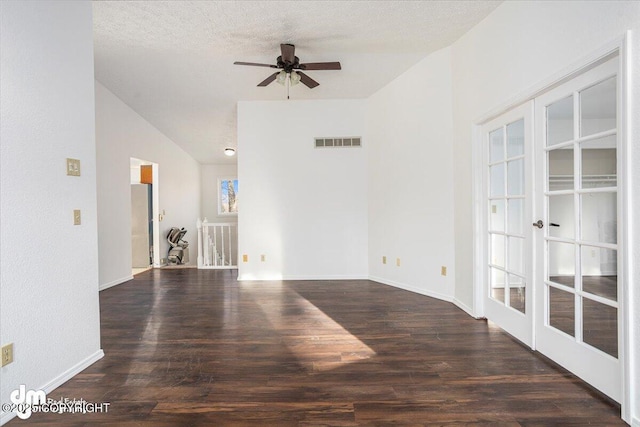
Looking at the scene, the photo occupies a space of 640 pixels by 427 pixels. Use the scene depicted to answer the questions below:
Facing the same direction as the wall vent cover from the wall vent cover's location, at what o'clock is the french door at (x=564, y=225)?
The french door is roughly at 11 o'clock from the wall vent cover.

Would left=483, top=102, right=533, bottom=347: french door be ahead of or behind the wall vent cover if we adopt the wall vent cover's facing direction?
ahead

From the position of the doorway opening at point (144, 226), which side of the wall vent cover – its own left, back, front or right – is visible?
right

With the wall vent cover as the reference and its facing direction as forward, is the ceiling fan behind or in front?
in front

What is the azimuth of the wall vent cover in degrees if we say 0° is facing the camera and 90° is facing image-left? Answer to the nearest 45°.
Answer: approximately 0°

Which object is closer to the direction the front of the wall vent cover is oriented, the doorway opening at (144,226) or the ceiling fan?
the ceiling fan
